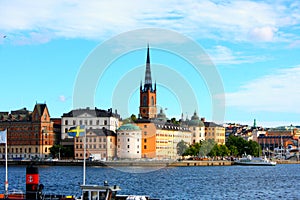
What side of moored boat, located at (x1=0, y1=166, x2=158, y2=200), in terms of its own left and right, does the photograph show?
right
